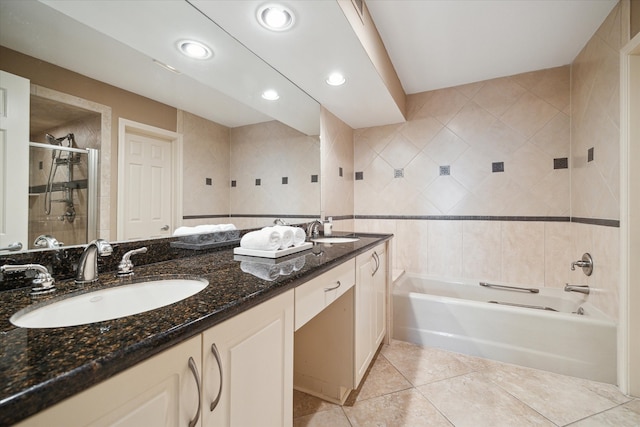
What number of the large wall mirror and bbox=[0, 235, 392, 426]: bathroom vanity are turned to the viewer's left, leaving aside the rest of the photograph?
0

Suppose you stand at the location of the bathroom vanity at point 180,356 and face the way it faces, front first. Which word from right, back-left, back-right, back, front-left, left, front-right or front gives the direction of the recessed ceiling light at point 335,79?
left

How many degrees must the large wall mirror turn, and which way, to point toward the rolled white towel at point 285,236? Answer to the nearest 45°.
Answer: approximately 45° to its left

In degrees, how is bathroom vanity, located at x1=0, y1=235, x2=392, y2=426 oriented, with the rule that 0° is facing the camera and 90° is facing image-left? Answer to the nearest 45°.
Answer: approximately 315°

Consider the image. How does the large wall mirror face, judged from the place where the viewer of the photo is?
facing the viewer and to the right of the viewer

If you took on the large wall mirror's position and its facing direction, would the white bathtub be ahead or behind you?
ahead

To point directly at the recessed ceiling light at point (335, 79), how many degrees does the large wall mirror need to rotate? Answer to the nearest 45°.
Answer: approximately 45° to its left
